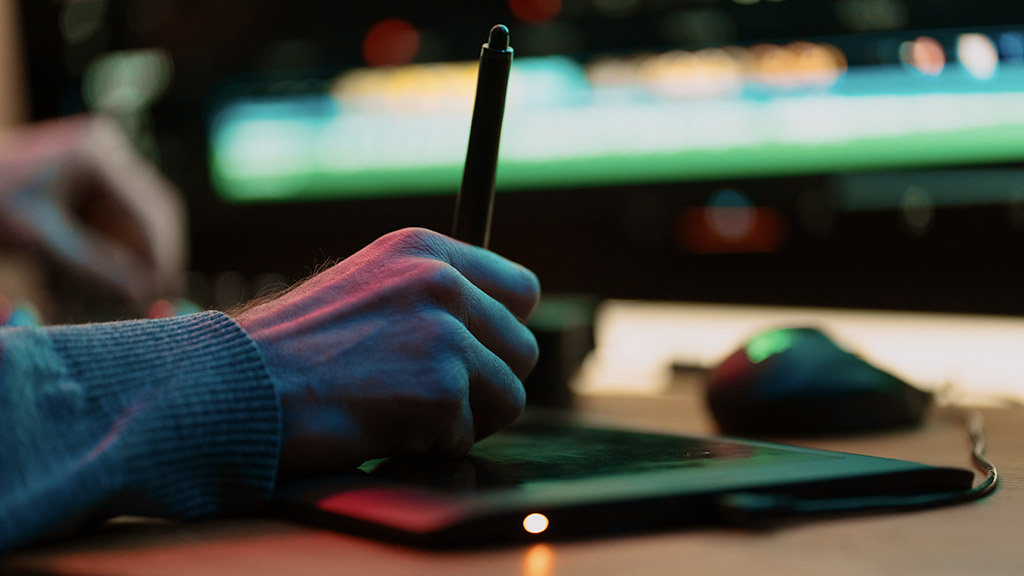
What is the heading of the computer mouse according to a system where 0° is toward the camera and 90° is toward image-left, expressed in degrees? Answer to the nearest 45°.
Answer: approximately 270°
